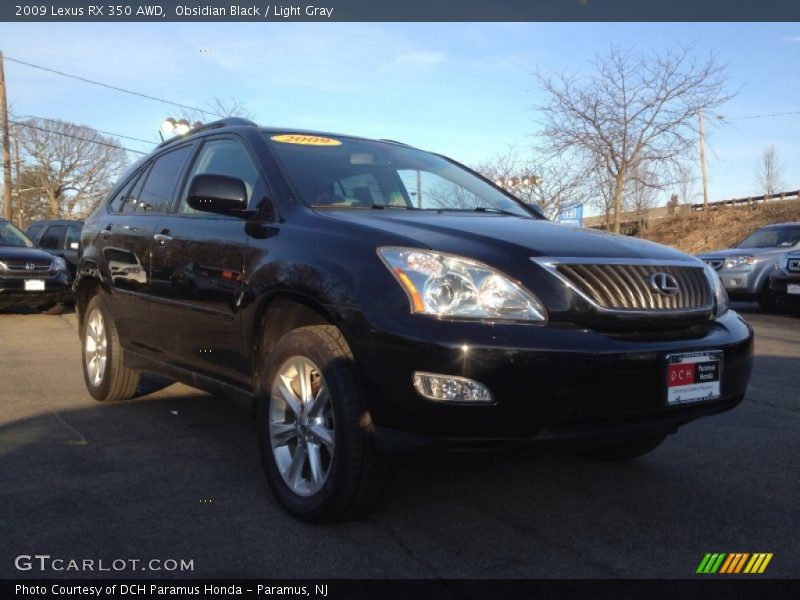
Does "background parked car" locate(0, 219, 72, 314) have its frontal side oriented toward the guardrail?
no

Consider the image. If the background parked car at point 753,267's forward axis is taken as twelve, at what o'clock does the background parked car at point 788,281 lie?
the background parked car at point 788,281 is roughly at 10 o'clock from the background parked car at point 753,267.

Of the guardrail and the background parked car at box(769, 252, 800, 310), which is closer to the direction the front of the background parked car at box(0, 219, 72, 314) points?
the background parked car

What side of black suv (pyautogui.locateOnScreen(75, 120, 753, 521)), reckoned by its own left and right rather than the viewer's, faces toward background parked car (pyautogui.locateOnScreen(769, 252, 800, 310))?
left

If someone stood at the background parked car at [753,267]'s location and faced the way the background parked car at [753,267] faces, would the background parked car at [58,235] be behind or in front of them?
in front

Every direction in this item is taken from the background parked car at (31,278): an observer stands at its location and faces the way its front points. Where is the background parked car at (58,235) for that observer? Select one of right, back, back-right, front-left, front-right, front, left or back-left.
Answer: back-left

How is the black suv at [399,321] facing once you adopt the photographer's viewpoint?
facing the viewer and to the right of the viewer

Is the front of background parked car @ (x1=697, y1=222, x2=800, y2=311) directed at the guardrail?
no

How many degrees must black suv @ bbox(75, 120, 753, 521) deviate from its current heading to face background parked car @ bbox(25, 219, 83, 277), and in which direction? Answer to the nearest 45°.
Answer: approximately 180°

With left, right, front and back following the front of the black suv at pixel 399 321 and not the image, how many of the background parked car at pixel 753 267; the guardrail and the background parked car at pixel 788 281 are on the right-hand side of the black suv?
0

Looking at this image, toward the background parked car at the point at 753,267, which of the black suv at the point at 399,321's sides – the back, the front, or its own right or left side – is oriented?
left

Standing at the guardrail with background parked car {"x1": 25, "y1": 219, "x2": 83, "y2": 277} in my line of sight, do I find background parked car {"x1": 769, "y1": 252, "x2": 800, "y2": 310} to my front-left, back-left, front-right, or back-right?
front-left

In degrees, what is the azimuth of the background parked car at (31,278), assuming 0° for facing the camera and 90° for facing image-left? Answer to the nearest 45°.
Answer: approximately 315°

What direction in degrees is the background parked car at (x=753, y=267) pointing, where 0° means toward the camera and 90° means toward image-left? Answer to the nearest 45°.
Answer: approximately 45°

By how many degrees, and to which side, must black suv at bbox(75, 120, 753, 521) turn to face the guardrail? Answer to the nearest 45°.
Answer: approximately 90° to its left

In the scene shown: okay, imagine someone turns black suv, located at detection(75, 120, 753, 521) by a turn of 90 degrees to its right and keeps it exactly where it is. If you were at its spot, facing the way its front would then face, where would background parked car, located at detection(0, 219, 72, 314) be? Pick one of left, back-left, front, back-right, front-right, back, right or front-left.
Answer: right

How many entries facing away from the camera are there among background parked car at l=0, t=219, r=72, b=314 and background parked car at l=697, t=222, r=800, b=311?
0
